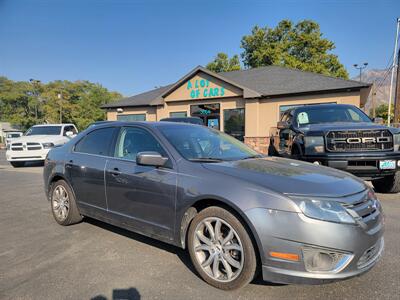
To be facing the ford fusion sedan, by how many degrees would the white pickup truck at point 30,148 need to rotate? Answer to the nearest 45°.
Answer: approximately 45° to its left

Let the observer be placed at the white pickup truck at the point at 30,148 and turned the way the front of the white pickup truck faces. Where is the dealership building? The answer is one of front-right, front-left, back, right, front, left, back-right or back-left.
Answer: back-left

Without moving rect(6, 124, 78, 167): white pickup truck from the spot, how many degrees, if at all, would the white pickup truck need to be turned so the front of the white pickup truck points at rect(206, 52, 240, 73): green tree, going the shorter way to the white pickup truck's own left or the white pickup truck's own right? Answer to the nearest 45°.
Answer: approximately 180°

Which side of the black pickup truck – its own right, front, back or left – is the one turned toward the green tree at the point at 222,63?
back

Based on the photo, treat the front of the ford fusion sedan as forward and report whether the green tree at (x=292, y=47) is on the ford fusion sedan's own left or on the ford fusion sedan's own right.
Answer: on the ford fusion sedan's own left

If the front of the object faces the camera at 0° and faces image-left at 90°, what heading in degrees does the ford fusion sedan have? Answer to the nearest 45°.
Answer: approximately 315°

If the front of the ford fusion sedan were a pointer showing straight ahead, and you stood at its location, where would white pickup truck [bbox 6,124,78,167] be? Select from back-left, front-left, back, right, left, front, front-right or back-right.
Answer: back

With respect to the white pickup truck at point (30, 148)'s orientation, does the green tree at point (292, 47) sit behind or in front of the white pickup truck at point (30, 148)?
behind

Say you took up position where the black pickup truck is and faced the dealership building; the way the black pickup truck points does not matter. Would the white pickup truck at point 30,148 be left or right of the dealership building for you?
left

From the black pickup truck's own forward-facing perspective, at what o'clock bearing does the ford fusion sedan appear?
The ford fusion sedan is roughly at 2 o'clock from the black pickup truck.
